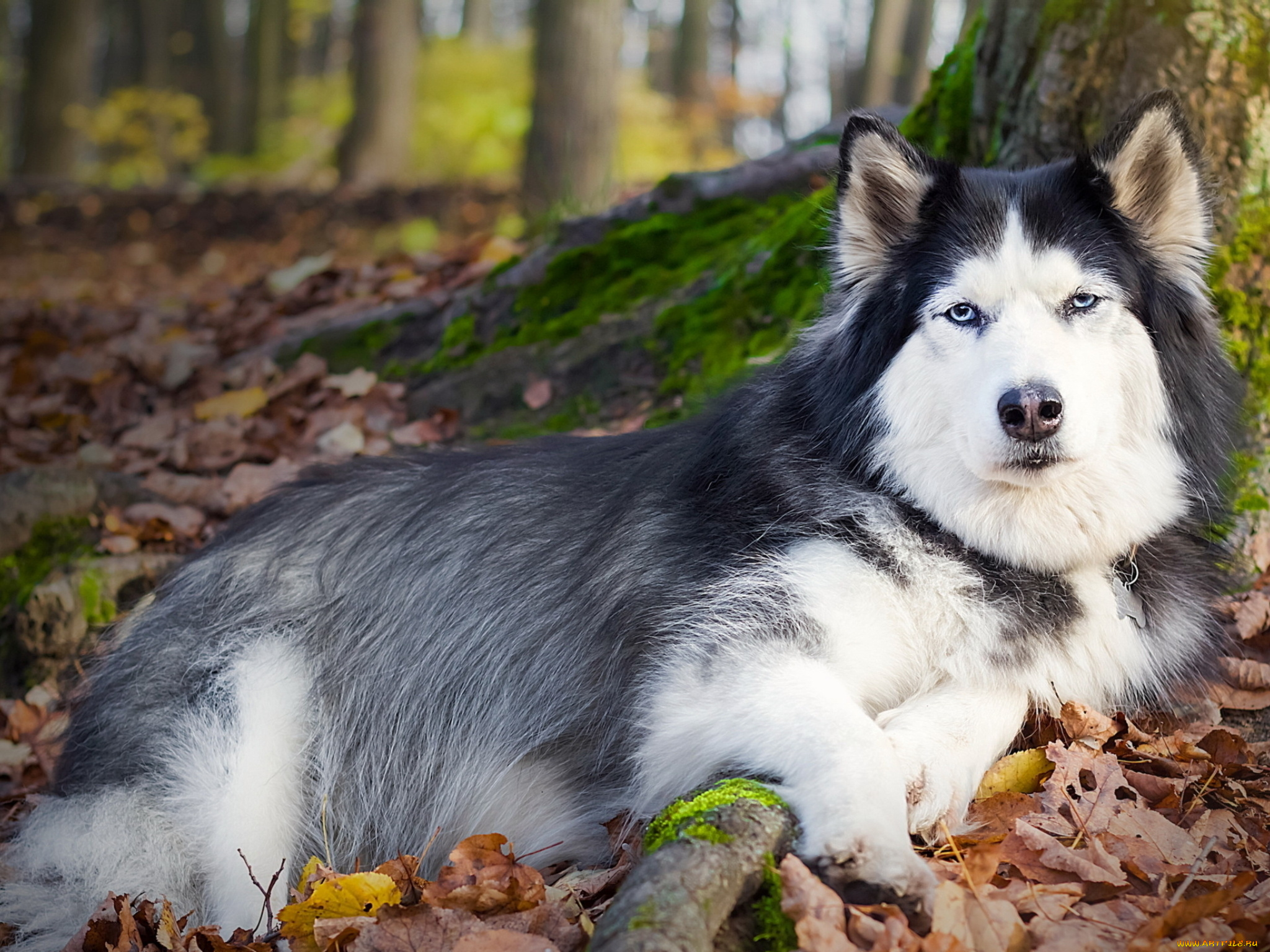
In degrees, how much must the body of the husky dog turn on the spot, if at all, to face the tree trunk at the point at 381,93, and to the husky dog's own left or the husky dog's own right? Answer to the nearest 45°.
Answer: approximately 135° to the husky dog's own left

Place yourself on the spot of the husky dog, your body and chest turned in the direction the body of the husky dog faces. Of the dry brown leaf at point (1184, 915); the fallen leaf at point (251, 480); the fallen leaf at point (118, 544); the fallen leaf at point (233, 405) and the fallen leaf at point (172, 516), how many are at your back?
4

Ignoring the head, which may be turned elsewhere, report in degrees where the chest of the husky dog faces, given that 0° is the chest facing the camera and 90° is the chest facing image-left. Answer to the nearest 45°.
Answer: approximately 315°

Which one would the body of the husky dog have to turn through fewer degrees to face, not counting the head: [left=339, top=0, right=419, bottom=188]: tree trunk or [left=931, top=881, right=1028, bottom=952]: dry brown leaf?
the dry brown leaf

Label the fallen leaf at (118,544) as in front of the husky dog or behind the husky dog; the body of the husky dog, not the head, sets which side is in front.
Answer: behind

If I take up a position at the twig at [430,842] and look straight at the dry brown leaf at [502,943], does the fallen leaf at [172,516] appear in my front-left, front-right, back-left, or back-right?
back-right

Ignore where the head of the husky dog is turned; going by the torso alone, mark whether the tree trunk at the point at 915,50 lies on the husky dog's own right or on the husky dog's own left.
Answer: on the husky dog's own left

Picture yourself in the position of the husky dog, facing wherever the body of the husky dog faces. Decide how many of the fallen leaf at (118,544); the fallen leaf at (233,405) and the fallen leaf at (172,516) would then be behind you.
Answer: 3

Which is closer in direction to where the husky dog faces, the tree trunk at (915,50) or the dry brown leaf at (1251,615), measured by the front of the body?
the dry brown leaf

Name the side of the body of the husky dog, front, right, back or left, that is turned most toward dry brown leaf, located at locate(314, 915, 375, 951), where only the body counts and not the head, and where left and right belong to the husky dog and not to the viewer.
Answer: right

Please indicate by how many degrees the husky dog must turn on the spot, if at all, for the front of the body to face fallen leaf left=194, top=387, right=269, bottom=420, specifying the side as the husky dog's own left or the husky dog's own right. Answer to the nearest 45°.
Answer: approximately 180°
